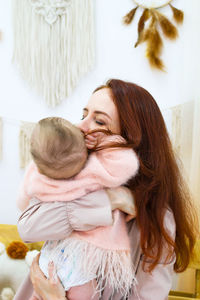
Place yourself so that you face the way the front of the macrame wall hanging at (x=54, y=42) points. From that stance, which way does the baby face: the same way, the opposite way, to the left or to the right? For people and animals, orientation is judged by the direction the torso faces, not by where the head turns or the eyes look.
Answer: the opposite way

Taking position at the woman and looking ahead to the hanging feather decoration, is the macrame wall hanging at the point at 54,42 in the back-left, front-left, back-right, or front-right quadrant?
front-left

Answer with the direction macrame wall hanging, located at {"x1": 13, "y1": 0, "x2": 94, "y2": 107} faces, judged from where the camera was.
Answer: facing the viewer

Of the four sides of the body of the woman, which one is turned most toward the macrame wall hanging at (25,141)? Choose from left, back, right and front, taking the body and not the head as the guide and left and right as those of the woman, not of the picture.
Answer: right

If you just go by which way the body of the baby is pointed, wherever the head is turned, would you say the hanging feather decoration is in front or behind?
in front

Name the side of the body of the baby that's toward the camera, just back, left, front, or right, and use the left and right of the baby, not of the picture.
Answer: back

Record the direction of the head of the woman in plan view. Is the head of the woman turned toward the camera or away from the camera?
toward the camera

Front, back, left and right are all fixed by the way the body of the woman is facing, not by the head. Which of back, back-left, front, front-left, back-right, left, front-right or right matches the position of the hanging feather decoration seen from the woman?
back-right

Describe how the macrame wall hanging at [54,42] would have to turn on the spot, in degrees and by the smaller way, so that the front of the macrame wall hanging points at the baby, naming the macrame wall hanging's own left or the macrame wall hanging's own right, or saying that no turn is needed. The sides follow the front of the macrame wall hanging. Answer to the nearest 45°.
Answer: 0° — it already faces them

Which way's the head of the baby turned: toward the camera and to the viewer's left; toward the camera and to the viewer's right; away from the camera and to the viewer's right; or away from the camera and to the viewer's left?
away from the camera and to the viewer's right

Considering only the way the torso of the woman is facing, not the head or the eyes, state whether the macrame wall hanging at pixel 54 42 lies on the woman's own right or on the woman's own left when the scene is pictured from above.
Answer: on the woman's own right

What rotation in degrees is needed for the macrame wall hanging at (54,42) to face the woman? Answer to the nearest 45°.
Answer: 0° — it already faces them

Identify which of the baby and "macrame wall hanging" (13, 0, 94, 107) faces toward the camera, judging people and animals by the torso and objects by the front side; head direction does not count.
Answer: the macrame wall hanging

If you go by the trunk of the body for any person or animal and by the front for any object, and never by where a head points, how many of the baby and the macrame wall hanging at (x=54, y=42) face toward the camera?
1
